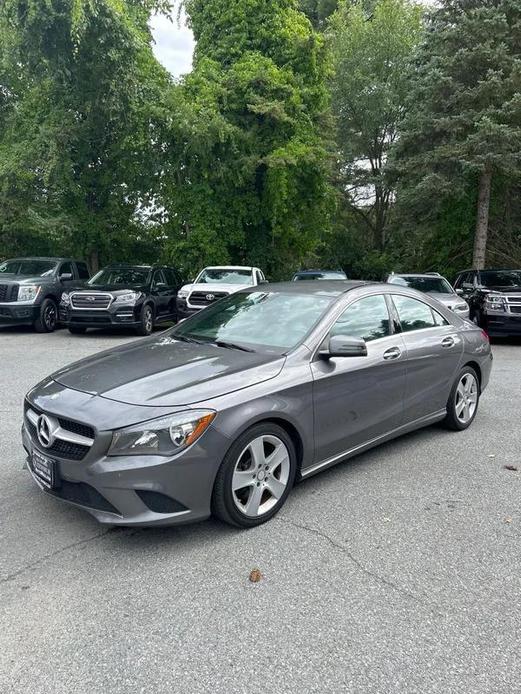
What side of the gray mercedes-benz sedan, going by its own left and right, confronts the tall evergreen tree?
back

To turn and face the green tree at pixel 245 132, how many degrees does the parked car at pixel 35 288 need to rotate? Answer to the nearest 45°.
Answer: approximately 180°

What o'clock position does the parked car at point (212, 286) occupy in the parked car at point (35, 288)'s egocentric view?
the parked car at point (212, 286) is roughly at 8 o'clock from the parked car at point (35, 288).

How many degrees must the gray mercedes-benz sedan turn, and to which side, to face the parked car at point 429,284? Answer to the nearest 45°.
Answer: approximately 180°

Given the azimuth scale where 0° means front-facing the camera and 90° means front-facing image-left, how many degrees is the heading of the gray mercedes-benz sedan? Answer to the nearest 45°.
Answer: approximately 45°

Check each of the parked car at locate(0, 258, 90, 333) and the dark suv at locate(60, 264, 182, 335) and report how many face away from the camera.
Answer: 0
